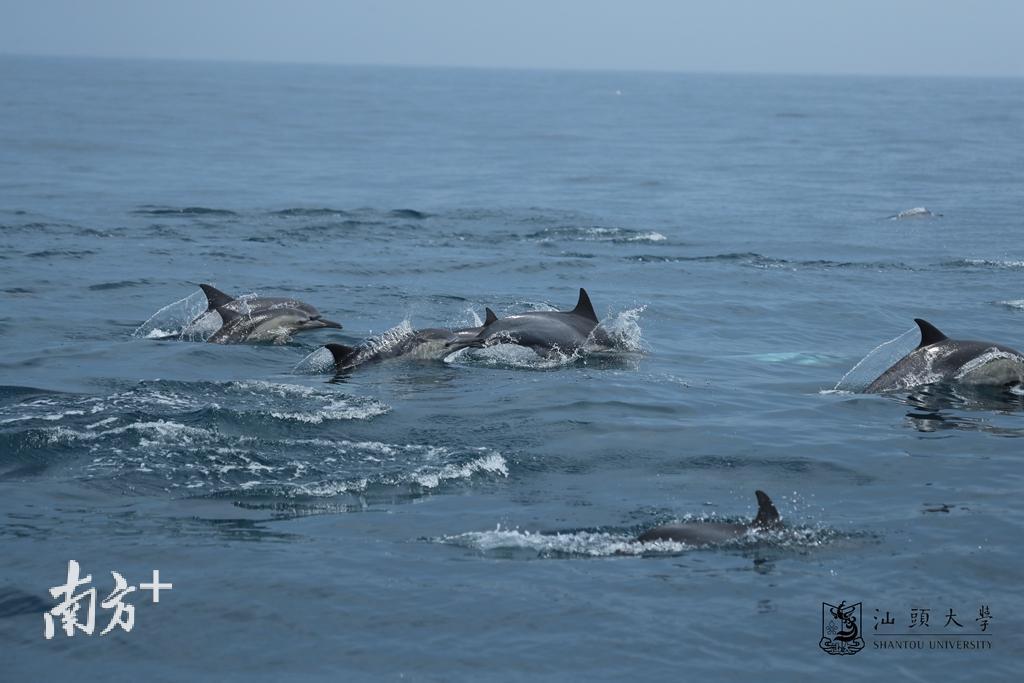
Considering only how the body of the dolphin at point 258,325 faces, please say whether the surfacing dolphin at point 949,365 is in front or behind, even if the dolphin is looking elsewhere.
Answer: in front

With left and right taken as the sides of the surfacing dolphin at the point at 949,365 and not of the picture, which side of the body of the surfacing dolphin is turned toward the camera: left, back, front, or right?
right

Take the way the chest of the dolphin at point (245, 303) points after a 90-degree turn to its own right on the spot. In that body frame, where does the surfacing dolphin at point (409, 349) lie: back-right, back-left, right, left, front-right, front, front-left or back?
front-left

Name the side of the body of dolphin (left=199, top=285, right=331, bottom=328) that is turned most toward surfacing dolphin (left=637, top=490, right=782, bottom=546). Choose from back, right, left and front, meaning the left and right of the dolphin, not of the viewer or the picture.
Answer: right

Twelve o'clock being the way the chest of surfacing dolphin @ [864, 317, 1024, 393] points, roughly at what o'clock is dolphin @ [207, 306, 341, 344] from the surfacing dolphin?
The dolphin is roughly at 6 o'clock from the surfacing dolphin.

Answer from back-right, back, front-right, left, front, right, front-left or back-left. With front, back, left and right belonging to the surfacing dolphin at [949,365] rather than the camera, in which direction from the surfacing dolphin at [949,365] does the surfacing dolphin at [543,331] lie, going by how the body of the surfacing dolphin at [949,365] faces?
back

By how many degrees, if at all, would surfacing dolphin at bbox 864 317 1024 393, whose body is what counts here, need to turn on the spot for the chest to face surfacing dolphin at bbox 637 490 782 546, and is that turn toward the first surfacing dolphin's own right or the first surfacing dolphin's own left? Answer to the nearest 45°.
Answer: approximately 90° to the first surfacing dolphin's own right

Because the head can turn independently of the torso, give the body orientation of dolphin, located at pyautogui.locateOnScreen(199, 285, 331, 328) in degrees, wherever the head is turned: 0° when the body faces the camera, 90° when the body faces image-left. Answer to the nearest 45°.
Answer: approximately 270°

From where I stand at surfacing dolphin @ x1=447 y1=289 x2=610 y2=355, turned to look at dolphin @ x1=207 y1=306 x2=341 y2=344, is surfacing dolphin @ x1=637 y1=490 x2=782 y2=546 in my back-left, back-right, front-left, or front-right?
back-left

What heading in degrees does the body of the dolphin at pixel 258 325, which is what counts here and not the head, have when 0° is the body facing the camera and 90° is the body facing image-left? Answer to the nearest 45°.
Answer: approximately 270°

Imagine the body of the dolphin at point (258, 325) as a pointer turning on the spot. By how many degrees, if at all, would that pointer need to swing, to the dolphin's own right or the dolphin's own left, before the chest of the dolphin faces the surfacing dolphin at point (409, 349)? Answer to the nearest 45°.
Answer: approximately 45° to the dolphin's own right
